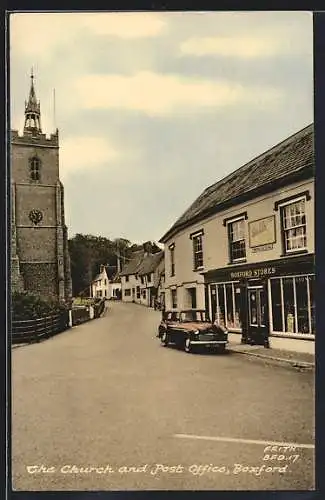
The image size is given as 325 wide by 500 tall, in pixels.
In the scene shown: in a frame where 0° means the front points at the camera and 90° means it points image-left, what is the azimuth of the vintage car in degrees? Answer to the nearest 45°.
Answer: approximately 315°

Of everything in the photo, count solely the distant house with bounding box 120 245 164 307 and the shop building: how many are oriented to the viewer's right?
0

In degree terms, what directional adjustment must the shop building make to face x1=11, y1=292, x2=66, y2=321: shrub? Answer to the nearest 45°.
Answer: approximately 45° to its right

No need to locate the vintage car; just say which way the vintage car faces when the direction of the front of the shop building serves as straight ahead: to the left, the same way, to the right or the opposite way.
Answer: to the left

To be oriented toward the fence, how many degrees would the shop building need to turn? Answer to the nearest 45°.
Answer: approximately 45° to its right
